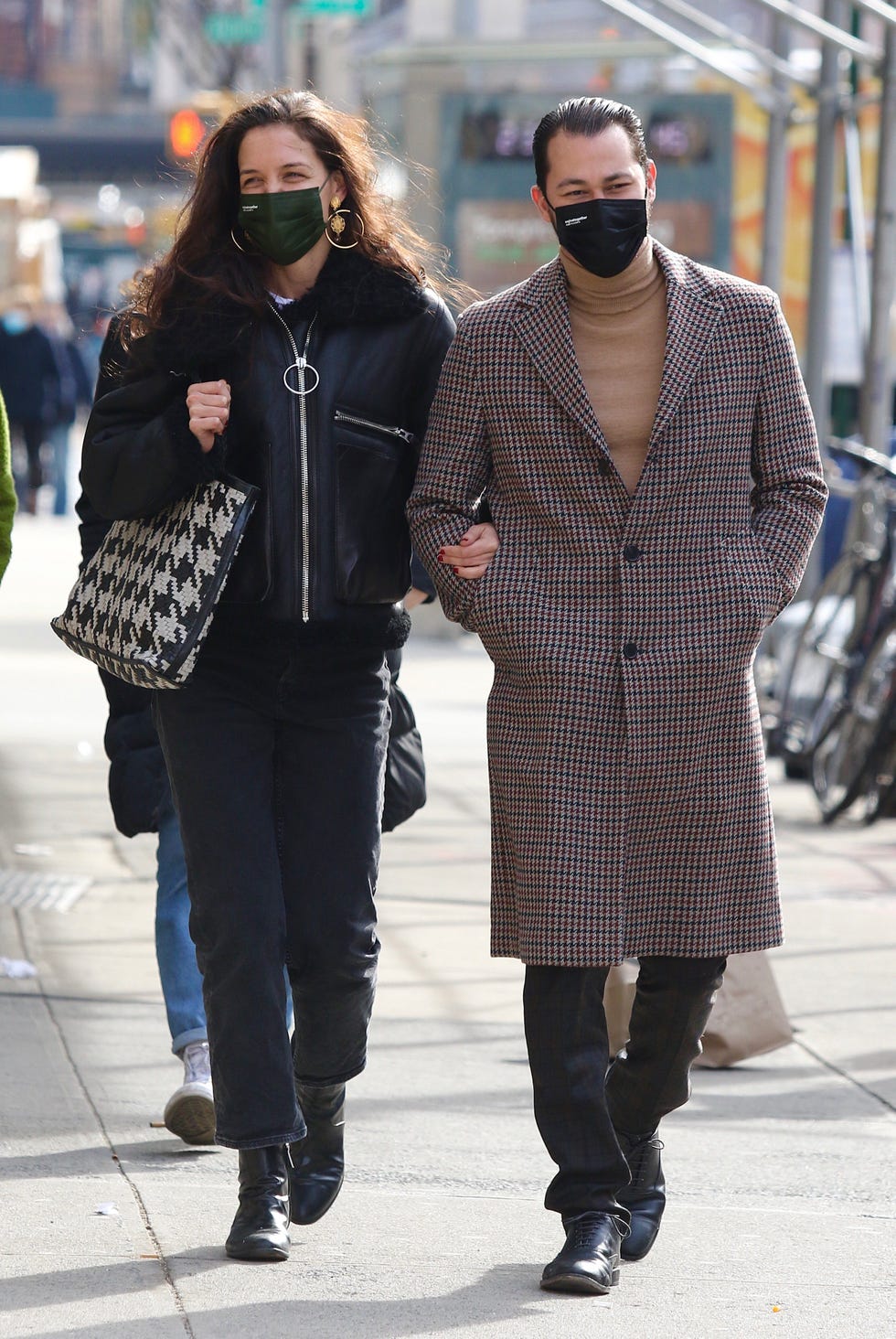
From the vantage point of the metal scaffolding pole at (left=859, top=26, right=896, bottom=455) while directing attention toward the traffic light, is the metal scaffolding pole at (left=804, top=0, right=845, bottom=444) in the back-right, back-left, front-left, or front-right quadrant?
front-right

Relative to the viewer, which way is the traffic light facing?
toward the camera

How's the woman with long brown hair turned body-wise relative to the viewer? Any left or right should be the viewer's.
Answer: facing the viewer

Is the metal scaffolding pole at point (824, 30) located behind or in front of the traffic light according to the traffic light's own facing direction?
in front

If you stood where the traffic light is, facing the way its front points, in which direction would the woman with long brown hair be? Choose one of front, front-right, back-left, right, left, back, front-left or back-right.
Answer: front

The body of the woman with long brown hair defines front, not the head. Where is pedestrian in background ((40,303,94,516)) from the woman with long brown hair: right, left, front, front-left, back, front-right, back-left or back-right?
back
